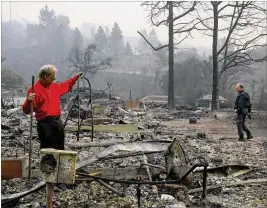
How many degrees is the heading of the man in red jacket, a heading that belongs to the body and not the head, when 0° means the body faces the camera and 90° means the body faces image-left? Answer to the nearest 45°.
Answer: approximately 315°

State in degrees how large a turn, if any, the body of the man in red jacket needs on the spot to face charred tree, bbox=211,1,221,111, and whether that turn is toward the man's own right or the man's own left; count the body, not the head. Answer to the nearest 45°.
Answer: approximately 90° to the man's own left
